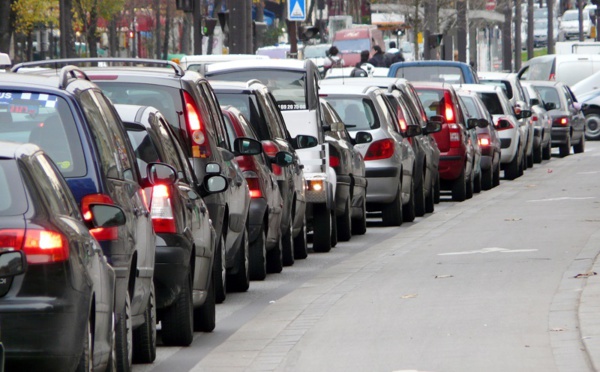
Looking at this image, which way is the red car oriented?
away from the camera

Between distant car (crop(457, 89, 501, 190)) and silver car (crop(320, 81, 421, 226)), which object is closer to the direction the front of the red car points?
the distant car

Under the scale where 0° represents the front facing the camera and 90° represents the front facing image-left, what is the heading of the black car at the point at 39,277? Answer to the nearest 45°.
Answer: approximately 180°

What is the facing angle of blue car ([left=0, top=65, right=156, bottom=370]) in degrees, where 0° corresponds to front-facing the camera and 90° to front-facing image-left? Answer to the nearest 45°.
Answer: approximately 180°

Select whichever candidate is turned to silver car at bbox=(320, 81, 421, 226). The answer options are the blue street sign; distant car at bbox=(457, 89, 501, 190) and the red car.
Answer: the blue street sign

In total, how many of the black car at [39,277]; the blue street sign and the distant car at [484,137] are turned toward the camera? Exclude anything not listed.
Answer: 1

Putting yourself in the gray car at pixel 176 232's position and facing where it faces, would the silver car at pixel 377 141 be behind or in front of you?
in front

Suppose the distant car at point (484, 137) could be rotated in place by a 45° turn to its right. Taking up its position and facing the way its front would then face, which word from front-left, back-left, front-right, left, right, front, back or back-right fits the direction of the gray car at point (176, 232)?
back-right

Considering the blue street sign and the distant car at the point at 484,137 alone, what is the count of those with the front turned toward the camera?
1

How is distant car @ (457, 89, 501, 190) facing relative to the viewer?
away from the camera

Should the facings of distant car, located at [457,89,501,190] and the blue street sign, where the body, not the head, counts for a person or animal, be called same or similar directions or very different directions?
very different directions

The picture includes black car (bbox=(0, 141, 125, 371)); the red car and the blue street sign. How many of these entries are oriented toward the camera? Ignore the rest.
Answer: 1

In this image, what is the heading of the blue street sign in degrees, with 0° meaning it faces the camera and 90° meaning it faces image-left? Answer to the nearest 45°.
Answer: approximately 0°

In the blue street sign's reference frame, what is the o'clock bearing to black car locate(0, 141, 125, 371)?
The black car is roughly at 12 o'clock from the blue street sign.

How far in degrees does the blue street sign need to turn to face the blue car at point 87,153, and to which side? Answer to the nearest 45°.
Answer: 0° — it already faces it

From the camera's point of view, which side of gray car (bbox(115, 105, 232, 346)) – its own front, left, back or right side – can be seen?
back

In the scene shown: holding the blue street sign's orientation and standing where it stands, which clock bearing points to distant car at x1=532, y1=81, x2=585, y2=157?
The distant car is roughly at 11 o'clock from the blue street sign.
